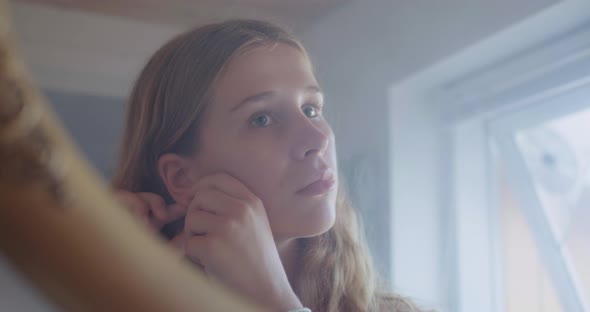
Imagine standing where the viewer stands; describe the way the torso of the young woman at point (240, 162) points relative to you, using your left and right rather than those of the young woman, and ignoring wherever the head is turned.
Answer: facing the viewer and to the right of the viewer

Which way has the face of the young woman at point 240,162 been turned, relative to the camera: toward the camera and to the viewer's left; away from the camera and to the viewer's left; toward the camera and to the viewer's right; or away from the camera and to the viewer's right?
toward the camera and to the viewer's right
